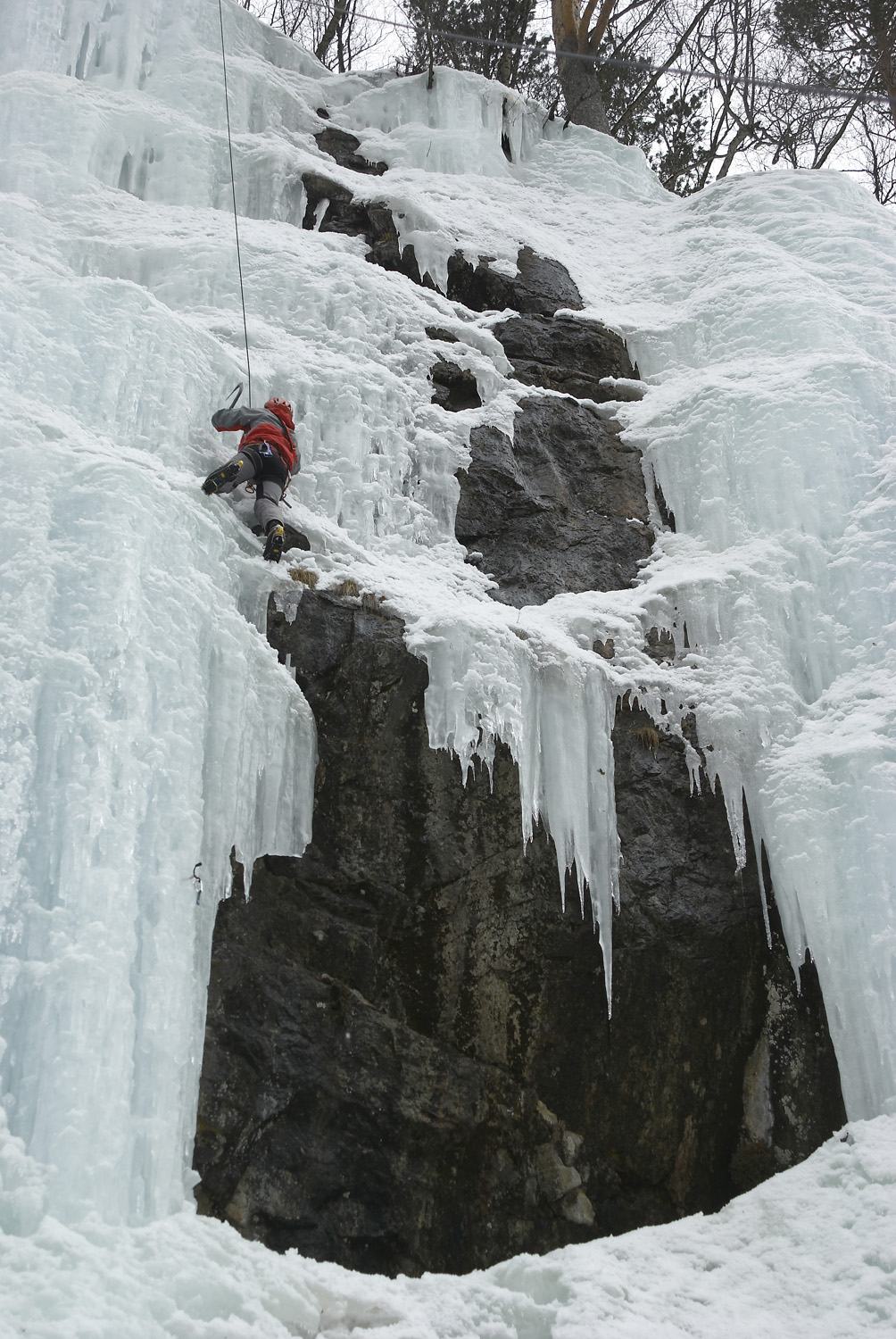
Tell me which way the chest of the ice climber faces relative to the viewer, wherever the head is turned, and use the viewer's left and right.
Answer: facing away from the viewer

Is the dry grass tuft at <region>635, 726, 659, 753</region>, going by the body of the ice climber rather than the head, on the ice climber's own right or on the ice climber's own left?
on the ice climber's own right
